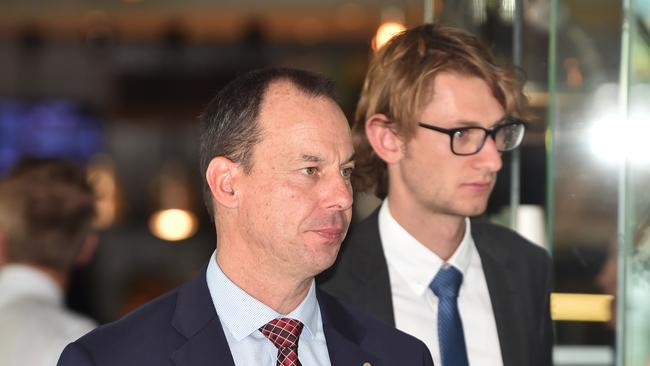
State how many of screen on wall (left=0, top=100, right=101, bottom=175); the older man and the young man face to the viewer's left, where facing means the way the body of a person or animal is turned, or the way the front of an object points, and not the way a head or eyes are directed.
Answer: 0

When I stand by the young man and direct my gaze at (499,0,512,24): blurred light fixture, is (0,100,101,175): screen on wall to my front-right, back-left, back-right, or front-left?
front-left

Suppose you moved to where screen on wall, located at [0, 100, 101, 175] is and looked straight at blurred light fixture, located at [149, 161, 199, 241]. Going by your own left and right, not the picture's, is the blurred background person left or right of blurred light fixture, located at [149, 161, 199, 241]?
right

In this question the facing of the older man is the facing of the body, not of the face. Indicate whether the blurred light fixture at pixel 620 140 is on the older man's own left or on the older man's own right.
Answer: on the older man's own left

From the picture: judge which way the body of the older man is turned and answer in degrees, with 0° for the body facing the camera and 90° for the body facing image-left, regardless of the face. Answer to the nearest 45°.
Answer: approximately 315°

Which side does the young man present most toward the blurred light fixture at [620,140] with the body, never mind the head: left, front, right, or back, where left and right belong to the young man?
left

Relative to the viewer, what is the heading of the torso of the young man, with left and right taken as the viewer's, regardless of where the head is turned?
facing the viewer and to the right of the viewer

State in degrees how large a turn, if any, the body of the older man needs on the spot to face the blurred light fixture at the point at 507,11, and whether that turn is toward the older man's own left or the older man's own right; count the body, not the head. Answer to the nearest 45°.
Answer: approximately 90° to the older man's own left

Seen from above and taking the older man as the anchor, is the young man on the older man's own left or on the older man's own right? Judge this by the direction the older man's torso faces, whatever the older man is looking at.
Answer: on the older man's own left

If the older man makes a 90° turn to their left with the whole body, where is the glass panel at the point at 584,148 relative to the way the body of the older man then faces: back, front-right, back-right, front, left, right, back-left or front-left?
front

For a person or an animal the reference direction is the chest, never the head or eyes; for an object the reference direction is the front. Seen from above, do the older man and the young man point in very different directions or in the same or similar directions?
same or similar directions

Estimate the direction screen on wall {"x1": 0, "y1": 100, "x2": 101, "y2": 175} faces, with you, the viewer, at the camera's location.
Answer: facing the viewer

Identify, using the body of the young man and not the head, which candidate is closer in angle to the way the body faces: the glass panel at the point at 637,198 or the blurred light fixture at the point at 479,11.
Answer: the glass panel

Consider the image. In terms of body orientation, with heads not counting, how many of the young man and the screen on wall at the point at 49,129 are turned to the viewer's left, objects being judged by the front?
0

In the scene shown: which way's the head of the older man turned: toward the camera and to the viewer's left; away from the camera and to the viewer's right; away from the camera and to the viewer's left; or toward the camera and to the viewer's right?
toward the camera and to the viewer's right
